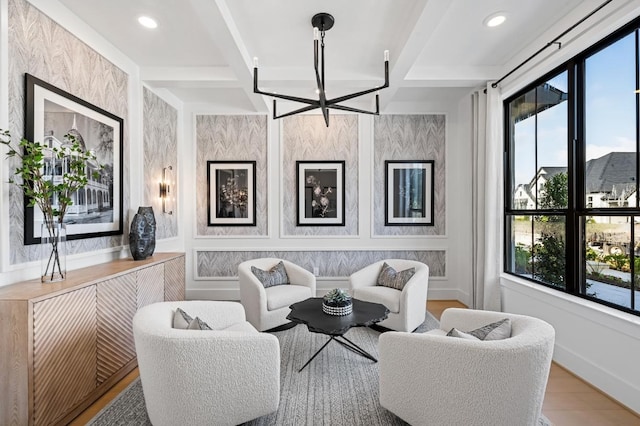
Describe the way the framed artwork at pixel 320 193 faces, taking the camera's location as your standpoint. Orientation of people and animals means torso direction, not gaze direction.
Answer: facing the viewer

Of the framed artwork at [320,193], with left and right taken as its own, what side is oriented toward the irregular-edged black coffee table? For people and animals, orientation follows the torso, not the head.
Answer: front

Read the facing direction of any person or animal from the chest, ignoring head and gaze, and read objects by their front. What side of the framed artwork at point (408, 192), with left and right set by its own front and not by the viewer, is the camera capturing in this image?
front

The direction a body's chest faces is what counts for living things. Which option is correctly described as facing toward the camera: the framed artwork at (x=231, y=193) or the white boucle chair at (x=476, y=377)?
the framed artwork

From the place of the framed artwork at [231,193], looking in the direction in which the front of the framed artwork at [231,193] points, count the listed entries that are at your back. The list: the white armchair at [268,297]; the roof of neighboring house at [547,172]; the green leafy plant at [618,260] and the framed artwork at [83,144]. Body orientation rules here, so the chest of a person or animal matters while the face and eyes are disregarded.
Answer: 0

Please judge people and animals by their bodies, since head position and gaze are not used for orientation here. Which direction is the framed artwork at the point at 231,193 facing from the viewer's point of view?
toward the camera

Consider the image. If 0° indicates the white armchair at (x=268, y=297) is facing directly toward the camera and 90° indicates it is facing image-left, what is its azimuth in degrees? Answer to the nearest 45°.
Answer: approximately 315°

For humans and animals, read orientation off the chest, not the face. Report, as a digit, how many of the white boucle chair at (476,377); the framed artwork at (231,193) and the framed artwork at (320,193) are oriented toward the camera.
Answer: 2

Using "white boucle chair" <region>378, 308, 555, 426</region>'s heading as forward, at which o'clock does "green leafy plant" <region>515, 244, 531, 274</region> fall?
The green leafy plant is roughly at 2 o'clock from the white boucle chair.

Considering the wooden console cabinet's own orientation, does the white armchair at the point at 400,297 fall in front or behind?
in front

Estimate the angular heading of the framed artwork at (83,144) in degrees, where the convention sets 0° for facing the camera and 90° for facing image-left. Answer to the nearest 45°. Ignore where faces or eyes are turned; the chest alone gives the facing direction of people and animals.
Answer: approximately 315°

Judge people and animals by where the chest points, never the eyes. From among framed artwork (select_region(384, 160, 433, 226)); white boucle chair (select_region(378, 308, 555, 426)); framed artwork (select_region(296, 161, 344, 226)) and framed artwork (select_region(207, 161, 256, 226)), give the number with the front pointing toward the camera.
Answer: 3

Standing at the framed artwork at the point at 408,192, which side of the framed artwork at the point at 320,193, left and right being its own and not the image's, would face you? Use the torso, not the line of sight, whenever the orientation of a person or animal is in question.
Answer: left

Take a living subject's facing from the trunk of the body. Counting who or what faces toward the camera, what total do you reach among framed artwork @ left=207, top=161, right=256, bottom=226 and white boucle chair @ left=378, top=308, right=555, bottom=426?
1

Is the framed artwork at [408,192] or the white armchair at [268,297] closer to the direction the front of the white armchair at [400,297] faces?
the white armchair

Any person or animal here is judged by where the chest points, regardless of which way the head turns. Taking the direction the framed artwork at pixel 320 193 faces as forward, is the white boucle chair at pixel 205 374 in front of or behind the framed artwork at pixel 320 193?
in front

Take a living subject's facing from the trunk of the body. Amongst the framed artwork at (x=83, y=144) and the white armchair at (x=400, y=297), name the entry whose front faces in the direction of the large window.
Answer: the framed artwork

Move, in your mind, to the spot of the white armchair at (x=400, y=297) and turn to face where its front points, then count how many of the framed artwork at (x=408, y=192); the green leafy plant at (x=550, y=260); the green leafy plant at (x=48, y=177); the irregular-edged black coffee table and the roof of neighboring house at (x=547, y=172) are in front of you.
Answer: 2

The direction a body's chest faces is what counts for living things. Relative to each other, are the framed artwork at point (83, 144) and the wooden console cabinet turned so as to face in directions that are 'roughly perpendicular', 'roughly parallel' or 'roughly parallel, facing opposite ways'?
roughly parallel

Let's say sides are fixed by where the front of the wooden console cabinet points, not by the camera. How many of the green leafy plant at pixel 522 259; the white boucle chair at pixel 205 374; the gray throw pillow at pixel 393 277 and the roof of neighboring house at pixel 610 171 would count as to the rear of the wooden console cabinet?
0

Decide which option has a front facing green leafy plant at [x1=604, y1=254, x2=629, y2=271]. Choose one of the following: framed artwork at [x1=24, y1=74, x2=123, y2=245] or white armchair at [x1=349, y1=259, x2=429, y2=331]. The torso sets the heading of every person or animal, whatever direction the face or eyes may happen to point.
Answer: the framed artwork

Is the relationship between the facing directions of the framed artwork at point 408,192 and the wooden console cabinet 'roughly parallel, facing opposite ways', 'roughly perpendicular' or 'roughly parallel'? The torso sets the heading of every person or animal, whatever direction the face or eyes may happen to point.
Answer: roughly perpendicular

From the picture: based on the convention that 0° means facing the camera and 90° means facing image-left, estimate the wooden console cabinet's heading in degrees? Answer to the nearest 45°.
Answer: approximately 315°

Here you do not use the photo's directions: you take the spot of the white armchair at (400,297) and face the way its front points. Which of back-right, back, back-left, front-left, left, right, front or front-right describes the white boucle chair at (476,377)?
front-left
